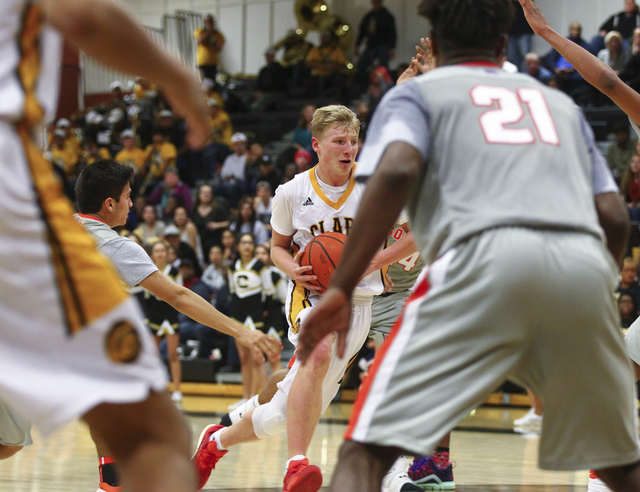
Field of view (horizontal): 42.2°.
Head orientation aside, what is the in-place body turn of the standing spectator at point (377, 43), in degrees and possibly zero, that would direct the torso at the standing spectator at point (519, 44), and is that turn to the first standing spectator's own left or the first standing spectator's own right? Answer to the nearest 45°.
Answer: approximately 90° to the first standing spectator's own left

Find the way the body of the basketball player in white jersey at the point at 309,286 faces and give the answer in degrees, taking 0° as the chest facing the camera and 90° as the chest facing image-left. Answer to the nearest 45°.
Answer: approximately 315°

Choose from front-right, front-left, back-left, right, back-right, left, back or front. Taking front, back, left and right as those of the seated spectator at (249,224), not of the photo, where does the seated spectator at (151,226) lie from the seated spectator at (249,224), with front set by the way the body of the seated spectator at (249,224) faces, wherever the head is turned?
back-right

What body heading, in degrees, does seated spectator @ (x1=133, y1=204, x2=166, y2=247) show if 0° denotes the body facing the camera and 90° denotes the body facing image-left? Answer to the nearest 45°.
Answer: approximately 0°

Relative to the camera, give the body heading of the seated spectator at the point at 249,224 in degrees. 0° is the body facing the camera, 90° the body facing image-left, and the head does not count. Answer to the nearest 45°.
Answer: approximately 0°

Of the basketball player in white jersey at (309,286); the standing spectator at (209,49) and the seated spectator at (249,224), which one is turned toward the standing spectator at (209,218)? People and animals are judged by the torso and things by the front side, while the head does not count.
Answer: the standing spectator at (209,49)

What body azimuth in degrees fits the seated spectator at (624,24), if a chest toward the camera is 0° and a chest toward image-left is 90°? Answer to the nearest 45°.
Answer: approximately 45°

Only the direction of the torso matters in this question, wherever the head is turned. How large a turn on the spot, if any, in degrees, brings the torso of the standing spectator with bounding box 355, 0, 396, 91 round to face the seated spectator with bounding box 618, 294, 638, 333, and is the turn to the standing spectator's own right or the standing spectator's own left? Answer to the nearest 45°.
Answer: approximately 45° to the standing spectator's own left
